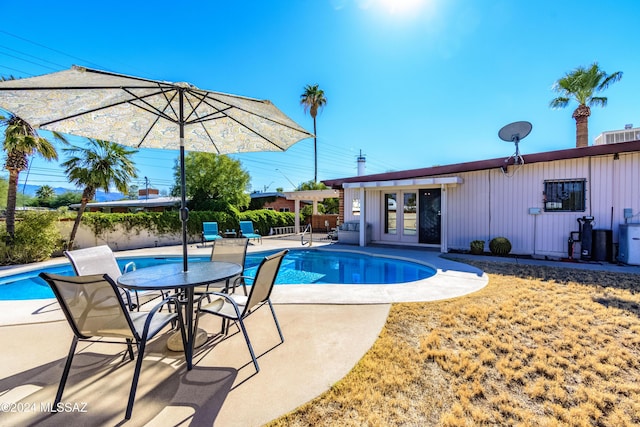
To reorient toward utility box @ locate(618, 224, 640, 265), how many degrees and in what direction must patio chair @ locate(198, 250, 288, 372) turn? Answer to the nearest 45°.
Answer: approximately 135° to its right

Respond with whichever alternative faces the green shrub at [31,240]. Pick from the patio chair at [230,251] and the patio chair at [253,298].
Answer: the patio chair at [253,298]

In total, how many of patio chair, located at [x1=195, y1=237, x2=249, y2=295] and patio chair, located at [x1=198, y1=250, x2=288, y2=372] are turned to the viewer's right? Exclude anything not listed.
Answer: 0

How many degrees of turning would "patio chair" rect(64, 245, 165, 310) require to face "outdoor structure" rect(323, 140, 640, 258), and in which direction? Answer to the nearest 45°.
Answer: approximately 45° to its left

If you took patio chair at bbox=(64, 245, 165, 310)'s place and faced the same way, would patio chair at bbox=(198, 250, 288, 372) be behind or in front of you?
in front

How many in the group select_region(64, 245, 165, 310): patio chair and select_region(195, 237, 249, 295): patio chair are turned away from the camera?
0

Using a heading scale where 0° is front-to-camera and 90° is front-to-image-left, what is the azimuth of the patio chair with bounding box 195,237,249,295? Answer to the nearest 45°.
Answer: approximately 45°

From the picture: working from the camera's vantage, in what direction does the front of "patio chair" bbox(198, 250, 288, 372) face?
facing away from the viewer and to the left of the viewer

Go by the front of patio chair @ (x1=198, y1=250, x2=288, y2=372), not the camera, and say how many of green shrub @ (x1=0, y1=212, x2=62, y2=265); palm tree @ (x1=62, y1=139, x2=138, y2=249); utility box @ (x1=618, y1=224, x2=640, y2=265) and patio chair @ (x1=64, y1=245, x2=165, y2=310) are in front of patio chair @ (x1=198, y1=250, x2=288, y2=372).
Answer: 3

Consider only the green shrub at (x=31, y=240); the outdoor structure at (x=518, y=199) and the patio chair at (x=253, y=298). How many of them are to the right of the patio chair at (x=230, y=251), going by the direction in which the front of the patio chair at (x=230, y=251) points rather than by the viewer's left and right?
1

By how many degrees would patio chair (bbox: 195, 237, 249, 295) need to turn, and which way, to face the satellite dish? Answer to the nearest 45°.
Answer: approximately 135° to its left

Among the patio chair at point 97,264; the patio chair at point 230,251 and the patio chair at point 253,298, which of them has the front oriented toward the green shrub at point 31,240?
the patio chair at point 253,298

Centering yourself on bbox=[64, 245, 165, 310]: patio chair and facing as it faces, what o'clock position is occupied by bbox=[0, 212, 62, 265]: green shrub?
The green shrub is roughly at 7 o'clock from the patio chair.

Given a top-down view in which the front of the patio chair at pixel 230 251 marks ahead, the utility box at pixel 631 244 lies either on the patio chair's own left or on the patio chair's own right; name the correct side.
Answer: on the patio chair's own left

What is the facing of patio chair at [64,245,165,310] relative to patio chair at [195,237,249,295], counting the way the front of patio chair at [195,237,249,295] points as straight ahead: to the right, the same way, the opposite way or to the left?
to the left
